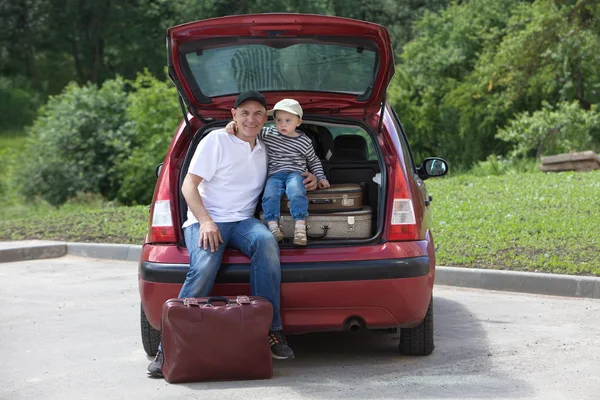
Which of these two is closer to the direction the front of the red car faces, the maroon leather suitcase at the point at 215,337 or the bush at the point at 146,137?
the bush

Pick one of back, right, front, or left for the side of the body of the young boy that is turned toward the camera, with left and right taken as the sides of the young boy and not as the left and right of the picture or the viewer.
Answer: front

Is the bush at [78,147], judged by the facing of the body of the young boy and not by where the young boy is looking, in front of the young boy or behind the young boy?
behind

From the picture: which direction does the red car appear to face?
away from the camera

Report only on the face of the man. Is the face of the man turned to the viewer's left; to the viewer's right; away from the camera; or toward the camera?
toward the camera

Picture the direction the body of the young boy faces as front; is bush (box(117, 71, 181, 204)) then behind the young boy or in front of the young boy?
behind
